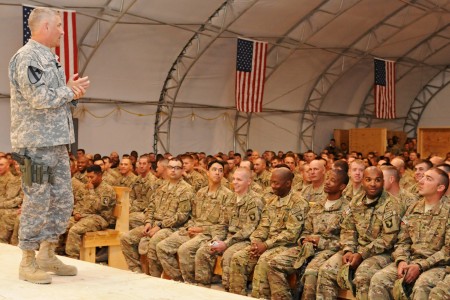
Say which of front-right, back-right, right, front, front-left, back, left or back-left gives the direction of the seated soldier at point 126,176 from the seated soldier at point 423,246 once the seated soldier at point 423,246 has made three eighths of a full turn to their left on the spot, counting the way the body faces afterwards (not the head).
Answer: back-left

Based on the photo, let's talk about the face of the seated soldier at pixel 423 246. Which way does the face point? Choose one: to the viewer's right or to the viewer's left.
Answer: to the viewer's left

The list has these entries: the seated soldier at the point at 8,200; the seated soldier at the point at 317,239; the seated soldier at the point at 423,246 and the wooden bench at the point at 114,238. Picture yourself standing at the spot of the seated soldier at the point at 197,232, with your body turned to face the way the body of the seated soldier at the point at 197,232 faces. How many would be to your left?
2

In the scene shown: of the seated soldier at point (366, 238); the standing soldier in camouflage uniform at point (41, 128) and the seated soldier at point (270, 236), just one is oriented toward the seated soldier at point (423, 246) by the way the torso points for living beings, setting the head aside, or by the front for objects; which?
the standing soldier in camouflage uniform

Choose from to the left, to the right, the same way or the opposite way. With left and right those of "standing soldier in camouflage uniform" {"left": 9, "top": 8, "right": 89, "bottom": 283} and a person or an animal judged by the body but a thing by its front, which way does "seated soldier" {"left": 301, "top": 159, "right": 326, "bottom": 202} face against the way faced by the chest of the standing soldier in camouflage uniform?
the opposite way

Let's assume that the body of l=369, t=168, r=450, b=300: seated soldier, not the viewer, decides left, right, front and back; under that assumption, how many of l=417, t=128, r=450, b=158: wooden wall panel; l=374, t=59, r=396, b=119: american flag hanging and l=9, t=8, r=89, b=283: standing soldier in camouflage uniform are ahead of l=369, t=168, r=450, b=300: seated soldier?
1

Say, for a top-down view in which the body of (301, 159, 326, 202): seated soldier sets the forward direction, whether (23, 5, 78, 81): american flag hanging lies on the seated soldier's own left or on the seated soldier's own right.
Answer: on the seated soldier's own right

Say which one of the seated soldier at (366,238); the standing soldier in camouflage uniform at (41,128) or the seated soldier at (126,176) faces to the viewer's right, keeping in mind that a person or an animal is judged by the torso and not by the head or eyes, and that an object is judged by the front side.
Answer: the standing soldier in camouflage uniform

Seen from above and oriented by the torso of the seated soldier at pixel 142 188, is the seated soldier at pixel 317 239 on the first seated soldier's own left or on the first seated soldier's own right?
on the first seated soldier's own left

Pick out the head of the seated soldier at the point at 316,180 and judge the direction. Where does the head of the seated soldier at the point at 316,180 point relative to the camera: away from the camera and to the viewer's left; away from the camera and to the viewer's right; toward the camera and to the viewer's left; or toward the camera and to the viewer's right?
toward the camera and to the viewer's left

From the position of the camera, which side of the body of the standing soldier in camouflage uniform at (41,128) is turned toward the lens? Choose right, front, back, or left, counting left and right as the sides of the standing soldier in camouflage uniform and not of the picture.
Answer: right

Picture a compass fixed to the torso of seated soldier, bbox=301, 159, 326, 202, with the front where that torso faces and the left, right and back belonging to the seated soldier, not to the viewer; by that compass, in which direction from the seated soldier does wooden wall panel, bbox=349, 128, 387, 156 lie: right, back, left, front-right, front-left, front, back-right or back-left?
back-right

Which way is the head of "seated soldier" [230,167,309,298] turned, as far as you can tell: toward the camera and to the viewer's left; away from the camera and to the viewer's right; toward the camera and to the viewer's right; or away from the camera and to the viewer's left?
toward the camera and to the viewer's left

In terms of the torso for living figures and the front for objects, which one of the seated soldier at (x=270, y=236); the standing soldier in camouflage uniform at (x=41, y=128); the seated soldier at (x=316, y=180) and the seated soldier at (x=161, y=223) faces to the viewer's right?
the standing soldier in camouflage uniform
